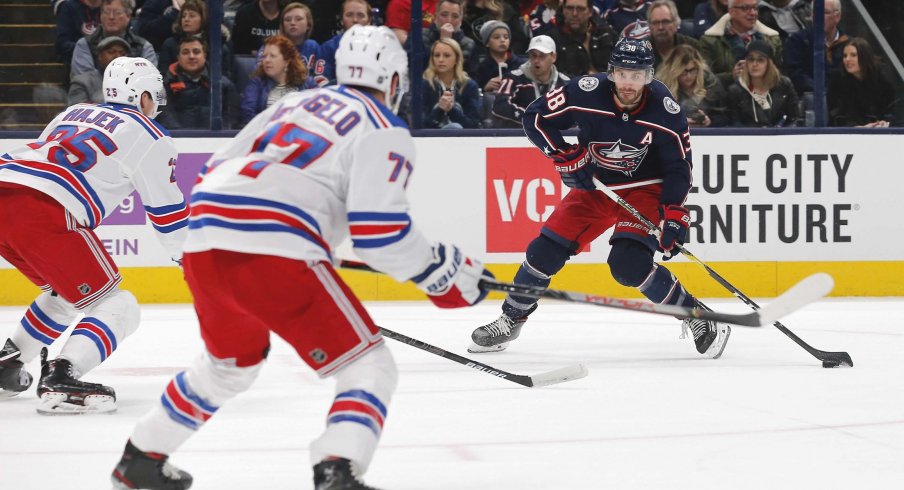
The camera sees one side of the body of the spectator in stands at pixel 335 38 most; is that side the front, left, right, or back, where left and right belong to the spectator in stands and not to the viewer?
front

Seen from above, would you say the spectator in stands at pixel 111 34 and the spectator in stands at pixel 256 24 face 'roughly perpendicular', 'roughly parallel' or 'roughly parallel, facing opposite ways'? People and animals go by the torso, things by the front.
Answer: roughly parallel

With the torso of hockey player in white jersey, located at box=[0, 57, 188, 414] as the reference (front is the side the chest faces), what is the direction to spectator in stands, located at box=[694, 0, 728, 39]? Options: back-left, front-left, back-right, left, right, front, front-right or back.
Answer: front

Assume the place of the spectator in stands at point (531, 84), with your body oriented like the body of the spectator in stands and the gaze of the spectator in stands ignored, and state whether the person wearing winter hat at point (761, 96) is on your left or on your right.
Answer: on your left

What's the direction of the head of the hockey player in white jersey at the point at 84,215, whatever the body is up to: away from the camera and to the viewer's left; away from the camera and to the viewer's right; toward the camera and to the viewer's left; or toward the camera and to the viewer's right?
away from the camera and to the viewer's right

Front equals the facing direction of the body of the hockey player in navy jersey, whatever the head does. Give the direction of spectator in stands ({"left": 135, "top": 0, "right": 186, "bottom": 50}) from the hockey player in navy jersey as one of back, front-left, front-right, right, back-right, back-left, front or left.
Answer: back-right

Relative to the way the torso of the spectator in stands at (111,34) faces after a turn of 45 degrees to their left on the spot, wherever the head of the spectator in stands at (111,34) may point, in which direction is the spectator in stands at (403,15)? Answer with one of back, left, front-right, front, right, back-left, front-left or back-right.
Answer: front-left

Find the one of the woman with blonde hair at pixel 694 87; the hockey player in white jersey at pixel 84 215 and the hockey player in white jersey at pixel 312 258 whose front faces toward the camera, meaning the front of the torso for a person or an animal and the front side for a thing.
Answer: the woman with blonde hair

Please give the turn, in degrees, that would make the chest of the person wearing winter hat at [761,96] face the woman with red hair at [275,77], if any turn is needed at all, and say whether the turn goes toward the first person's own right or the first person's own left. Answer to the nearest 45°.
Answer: approximately 90° to the first person's own right

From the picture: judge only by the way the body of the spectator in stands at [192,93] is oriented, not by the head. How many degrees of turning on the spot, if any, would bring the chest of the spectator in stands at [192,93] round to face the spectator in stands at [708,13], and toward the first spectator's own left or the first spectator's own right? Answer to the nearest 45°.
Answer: approximately 90° to the first spectator's own left

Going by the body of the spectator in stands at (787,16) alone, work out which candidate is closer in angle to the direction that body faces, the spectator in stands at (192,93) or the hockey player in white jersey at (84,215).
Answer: the hockey player in white jersey

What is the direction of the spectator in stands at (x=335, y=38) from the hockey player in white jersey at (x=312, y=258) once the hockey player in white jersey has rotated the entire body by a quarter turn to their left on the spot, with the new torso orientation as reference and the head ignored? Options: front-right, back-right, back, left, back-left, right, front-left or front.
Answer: front-right

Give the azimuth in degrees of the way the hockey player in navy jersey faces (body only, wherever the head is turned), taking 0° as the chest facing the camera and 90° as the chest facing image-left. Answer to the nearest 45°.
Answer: approximately 0°

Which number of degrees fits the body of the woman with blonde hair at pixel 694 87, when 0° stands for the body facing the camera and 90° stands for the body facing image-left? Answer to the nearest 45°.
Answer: approximately 0°

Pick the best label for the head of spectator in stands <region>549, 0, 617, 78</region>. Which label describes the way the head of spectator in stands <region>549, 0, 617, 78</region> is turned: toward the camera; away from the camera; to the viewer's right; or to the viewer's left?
toward the camera

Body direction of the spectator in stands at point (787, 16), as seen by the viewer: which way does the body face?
toward the camera

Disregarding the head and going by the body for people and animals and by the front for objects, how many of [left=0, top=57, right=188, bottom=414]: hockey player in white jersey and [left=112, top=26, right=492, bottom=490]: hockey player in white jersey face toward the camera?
0

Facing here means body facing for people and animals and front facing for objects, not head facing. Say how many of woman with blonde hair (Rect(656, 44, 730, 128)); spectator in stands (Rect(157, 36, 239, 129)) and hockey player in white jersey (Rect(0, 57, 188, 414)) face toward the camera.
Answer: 2
